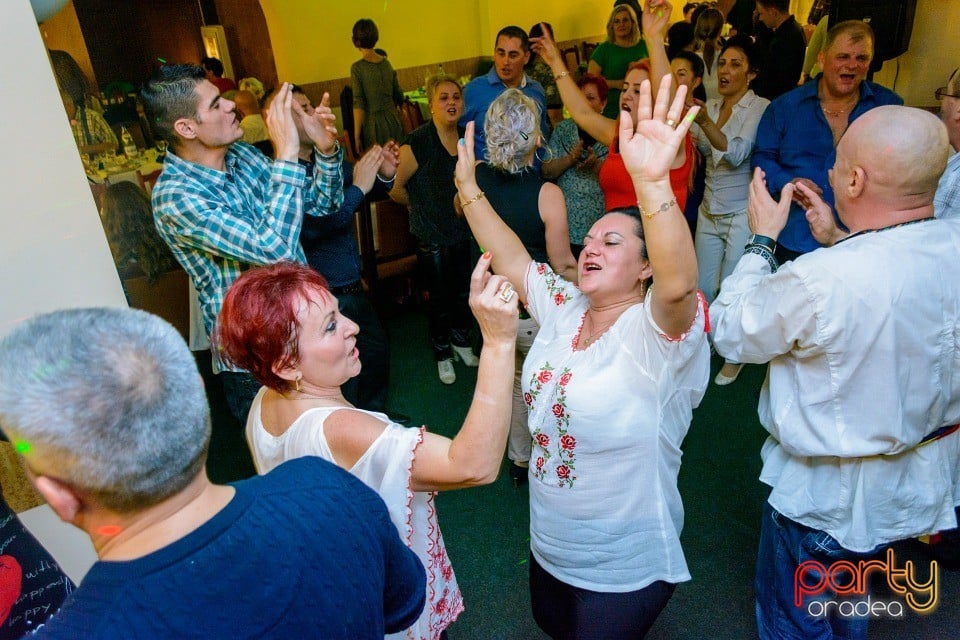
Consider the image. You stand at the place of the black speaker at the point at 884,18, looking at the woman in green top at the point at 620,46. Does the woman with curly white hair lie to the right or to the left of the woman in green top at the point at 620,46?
left

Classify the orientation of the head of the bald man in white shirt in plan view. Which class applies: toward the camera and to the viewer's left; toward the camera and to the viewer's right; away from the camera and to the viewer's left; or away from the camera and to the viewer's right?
away from the camera and to the viewer's left

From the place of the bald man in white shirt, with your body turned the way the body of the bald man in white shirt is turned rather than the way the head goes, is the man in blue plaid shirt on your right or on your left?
on your left

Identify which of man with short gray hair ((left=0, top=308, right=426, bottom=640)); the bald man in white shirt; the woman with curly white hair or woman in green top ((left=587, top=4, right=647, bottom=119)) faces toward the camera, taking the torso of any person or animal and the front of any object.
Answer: the woman in green top

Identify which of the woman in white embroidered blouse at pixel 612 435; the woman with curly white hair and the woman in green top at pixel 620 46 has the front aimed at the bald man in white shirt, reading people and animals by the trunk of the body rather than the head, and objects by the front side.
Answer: the woman in green top

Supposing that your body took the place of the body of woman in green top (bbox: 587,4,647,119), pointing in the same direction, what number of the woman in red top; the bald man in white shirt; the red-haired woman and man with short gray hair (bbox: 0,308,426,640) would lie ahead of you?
4

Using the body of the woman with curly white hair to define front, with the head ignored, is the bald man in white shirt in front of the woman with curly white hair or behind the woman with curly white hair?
behind

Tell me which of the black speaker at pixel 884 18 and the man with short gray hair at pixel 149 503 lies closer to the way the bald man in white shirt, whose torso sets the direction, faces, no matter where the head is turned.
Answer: the black speaker

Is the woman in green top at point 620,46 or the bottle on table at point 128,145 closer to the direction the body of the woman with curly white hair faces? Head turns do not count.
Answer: the woman in green top

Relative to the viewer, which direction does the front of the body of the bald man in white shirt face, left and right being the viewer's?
facing away from the viewer and to the left of the viewer

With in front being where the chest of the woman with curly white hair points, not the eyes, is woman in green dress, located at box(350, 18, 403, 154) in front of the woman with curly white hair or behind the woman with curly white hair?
in front

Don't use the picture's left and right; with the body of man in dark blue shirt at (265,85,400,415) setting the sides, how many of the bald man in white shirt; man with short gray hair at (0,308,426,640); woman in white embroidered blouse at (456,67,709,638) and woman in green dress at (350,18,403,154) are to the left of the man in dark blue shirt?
1

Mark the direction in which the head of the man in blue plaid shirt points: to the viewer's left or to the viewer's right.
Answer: to the viewer's right

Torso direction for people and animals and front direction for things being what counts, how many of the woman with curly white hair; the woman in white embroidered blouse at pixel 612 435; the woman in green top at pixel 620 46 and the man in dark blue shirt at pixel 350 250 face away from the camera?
1

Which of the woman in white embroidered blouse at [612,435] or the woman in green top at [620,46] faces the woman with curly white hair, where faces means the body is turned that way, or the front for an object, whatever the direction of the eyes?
the woman in green top

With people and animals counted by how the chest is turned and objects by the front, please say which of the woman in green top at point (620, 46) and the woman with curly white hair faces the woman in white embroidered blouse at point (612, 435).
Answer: the woman in green top
